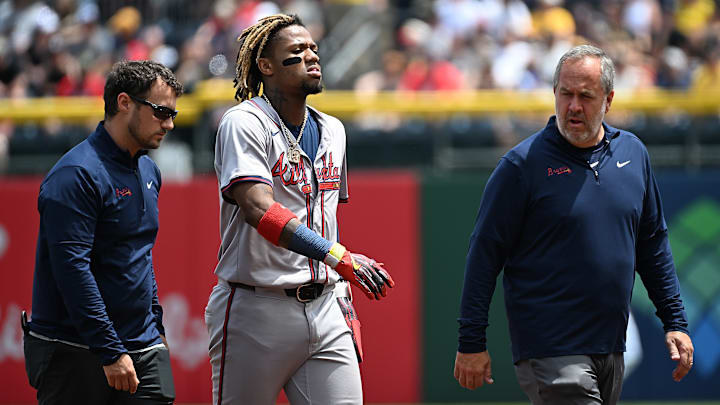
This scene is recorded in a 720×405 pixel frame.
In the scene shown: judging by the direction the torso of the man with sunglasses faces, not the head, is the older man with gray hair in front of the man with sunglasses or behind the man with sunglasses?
in front

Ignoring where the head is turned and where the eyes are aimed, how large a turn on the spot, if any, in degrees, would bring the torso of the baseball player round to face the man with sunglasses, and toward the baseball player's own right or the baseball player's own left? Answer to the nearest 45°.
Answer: approximately 135° to the baseball player's own right

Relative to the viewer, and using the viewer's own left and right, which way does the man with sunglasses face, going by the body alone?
facing the viewer and to the right of the viewer

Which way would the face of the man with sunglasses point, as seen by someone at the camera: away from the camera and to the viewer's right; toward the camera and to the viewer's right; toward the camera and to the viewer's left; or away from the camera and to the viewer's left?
toward the camera and to the viewer's right

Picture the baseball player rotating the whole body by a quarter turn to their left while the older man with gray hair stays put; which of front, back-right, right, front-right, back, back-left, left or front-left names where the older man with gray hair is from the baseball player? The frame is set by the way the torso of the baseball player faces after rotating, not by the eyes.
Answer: front-right

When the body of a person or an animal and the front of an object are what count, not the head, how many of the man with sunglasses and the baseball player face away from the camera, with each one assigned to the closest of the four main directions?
0
